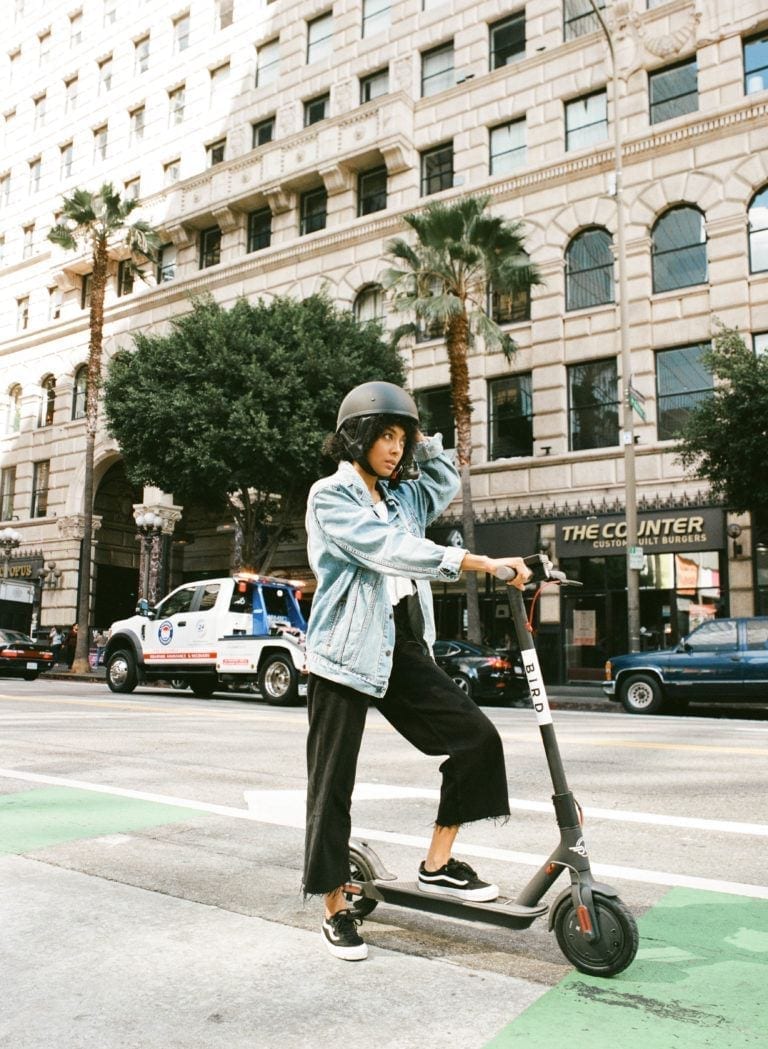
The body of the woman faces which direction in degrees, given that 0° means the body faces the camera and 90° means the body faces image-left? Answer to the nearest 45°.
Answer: approximately 315°

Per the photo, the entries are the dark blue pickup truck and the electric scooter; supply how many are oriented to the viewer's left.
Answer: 1

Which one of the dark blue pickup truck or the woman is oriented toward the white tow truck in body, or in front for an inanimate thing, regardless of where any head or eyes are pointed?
the dark blue pickup truck

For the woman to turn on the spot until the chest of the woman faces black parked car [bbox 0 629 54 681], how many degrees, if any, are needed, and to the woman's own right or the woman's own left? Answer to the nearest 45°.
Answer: approximately 180°

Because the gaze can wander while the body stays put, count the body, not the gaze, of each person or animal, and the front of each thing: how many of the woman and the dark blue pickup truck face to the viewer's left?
1

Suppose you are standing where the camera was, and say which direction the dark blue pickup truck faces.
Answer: facing to the left of the viewer

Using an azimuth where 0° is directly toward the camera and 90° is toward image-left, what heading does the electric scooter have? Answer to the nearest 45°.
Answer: approximately 315°

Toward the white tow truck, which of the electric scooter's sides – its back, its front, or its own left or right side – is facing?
back

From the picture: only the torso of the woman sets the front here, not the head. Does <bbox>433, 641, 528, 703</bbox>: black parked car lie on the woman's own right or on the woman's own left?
on the woman's own left

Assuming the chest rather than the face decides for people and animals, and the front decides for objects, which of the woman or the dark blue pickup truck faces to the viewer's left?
the dark blue pickup truck
